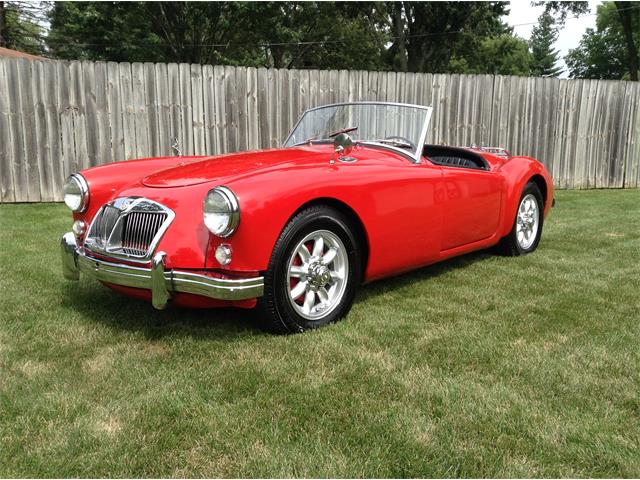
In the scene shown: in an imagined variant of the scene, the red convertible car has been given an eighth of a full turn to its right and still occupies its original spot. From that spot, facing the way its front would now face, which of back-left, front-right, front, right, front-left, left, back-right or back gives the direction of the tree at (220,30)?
right

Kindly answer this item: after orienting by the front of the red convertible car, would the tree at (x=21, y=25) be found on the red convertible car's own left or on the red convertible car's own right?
on the red convertible car's own right

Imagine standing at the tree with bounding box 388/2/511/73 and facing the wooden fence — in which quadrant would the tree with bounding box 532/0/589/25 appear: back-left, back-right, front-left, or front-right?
back-left

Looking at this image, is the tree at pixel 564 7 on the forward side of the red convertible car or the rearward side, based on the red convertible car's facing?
on the rearward side

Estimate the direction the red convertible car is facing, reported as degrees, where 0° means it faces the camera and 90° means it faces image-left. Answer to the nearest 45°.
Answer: approximately 45°

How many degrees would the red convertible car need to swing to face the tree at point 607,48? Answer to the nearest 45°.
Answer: approximately 180°

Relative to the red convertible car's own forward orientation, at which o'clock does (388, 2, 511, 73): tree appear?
The tree is roughly at 5 o'clock from the red convertible car.

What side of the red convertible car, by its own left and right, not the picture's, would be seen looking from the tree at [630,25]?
back
